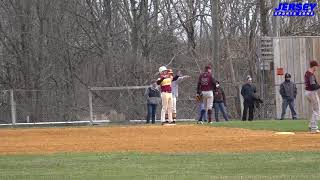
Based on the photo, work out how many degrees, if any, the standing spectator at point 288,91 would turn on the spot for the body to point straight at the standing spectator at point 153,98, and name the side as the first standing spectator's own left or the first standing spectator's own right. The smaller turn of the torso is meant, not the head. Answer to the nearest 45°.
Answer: approximately 90° to the first standing spectator's own right

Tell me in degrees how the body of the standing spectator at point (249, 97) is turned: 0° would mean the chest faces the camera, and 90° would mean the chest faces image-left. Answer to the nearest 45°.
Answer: approximately 0°

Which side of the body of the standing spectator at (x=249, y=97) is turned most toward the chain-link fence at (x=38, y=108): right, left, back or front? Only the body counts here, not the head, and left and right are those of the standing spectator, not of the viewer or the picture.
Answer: right

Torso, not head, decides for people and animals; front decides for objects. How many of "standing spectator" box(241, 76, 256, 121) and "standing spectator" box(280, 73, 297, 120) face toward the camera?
2

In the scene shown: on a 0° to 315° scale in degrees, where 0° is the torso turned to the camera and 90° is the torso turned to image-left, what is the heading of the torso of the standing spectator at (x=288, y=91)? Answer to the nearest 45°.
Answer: approximately 0°

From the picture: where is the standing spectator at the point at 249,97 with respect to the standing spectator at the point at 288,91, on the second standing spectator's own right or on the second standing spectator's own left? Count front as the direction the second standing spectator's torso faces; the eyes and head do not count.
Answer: on the second standing spectator's own right

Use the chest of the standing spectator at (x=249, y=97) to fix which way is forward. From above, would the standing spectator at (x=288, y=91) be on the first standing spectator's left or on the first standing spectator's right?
on the first standing spectator's left

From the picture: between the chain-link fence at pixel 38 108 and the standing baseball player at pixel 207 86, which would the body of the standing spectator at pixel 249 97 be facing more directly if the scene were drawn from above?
the standing baseball player
